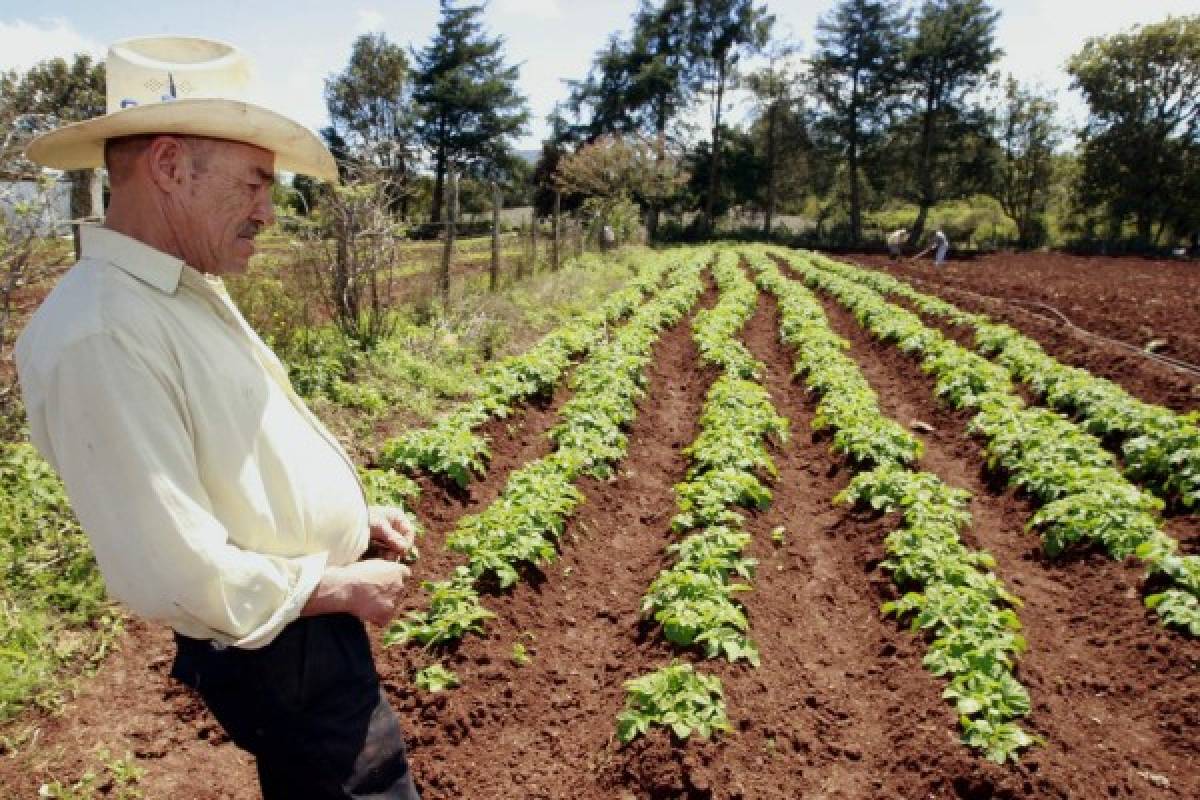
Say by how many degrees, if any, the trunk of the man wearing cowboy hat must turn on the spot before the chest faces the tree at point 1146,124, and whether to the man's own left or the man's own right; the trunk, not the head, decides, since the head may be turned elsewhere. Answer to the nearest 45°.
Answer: approximately 45° to the man's own left

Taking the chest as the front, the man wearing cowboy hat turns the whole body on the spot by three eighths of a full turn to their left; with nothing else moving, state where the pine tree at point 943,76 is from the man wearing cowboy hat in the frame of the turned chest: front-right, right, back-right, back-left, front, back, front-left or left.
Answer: right

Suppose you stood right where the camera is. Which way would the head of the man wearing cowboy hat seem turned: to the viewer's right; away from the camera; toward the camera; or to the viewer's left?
to the viewer's right

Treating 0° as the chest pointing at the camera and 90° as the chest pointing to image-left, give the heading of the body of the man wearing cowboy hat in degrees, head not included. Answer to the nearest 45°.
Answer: approximately 270°

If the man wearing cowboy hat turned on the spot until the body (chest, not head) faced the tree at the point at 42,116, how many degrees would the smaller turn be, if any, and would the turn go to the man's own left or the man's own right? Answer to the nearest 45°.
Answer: approximately 90° to the man's own left

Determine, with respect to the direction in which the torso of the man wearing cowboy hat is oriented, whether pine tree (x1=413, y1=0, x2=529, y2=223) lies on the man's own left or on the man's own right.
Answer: on the man's own left

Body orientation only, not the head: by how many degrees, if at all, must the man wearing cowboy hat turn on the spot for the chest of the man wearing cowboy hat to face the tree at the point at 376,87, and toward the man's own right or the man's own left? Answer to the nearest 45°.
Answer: approximately 90° to the man's own left

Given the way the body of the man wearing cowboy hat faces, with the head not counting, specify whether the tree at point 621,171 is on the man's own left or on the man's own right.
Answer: on the man's own left
